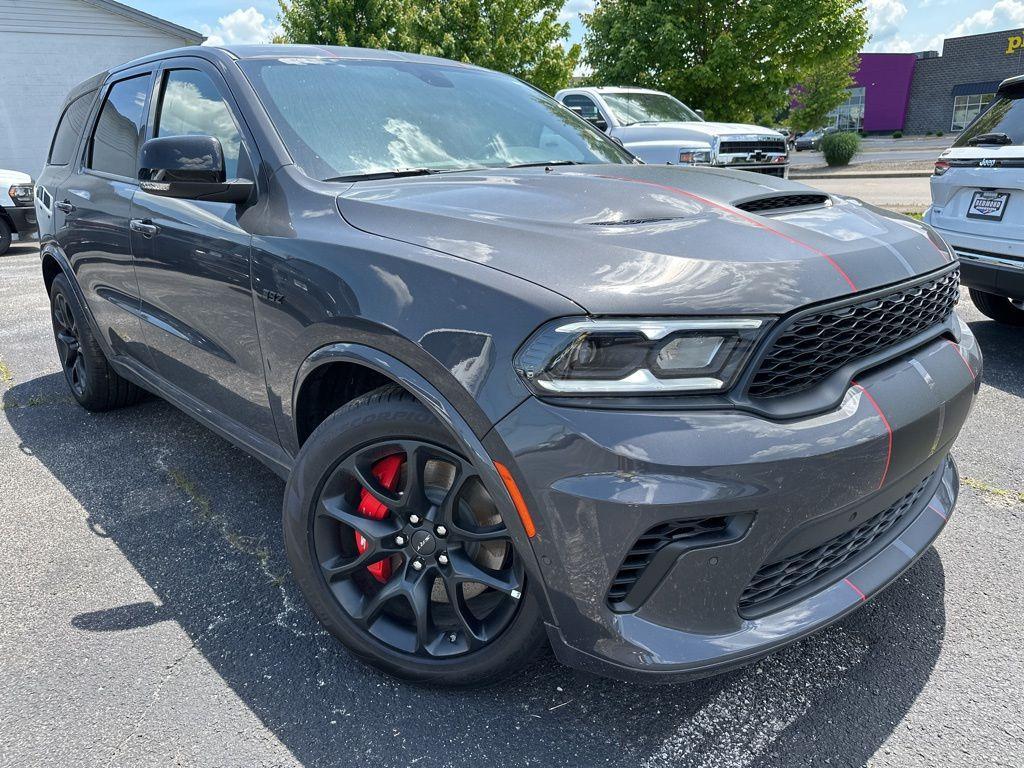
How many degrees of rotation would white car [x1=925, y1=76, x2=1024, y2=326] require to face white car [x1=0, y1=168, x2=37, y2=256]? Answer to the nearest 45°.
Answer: approximately 135° to its left

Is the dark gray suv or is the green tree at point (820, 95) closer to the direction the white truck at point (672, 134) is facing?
the dark gray suv

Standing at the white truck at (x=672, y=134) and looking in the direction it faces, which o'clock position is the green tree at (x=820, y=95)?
The green tree is roughly at 8 o'clock from the white truck.

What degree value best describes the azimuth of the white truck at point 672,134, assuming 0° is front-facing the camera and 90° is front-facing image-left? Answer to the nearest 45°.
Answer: approximately 315°

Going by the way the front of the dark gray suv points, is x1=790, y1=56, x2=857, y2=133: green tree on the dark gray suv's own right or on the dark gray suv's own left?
on the dark gray suv's own left

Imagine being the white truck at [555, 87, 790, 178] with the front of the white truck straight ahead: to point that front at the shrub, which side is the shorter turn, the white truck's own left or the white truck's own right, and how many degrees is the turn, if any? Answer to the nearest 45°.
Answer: approximately 135° to the white truck's own left

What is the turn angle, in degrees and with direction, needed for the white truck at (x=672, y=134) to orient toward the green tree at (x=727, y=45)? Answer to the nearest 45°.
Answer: approximately 135° to its left

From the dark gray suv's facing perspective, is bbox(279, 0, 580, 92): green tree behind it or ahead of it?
behind

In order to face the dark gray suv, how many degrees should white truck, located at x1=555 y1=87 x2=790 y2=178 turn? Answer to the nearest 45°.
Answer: approximately 45° to its right

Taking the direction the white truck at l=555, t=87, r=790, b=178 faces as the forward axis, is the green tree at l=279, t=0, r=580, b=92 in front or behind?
behind

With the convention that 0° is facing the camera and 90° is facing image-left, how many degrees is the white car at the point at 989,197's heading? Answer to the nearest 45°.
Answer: approximately 225°

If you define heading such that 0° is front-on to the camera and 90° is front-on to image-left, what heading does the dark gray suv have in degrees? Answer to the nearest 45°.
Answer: approximately 315°
